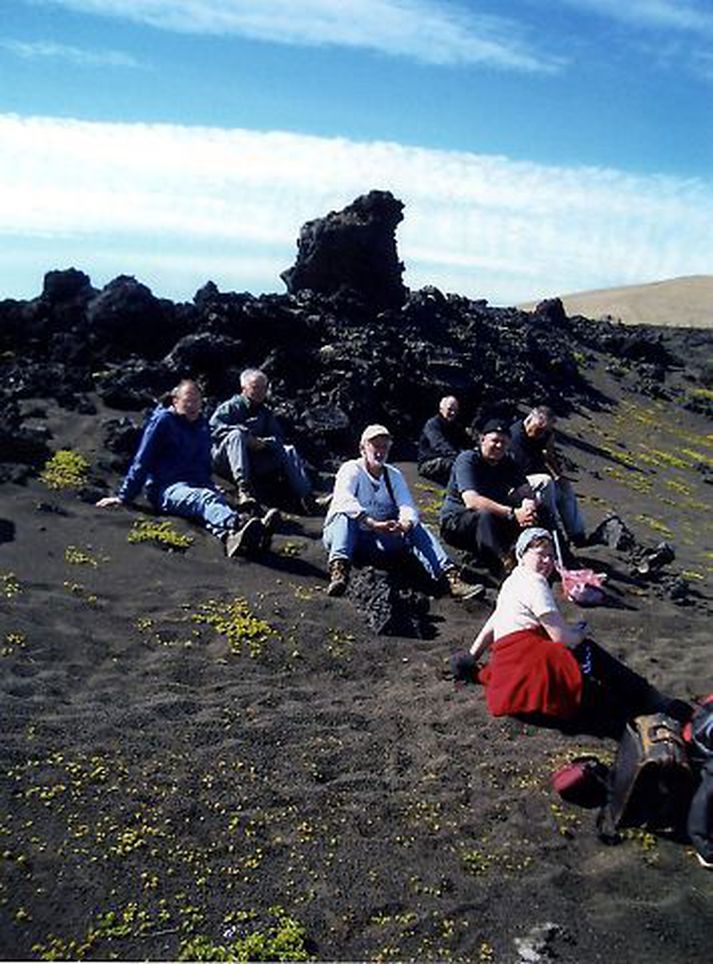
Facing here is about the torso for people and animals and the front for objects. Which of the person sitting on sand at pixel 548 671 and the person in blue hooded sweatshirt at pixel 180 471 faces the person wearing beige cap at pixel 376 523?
the person in blue hooded sweatshirt

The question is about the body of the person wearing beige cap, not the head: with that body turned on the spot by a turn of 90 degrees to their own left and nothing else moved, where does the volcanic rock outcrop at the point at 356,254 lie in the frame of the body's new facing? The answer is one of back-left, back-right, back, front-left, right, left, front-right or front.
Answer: front-left

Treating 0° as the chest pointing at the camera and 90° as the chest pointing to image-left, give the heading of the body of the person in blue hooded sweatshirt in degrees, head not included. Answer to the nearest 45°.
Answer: approximately 315°

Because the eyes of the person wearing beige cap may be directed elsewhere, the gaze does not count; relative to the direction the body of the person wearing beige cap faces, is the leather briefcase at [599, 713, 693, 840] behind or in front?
in front

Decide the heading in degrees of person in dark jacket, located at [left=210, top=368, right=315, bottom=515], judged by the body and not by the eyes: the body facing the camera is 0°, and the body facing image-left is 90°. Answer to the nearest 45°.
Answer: approximately 315°

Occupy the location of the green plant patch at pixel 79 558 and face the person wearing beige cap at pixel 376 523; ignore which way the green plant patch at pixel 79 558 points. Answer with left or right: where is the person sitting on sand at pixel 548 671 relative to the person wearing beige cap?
right

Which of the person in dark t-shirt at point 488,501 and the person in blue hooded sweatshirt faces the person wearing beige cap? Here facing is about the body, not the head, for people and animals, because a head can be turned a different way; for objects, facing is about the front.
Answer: the person in blue hooded sweatshirt

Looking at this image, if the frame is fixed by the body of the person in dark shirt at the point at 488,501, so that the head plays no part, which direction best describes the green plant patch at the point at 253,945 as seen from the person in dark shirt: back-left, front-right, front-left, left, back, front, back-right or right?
front-right

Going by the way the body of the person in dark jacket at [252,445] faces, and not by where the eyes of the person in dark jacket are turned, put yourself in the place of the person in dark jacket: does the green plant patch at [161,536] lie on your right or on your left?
on your right

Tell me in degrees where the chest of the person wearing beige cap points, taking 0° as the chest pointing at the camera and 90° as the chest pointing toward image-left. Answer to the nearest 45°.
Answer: approximately 315°

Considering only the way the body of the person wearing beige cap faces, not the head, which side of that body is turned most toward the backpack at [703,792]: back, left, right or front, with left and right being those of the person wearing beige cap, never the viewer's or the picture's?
front
